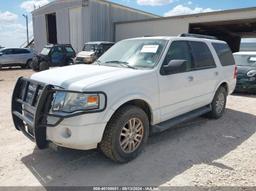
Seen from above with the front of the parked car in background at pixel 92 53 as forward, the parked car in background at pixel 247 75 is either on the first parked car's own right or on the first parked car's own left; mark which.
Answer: on the first parked car's own left

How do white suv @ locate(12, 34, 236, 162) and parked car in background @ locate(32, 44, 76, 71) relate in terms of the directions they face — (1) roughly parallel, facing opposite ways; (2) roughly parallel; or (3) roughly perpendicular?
roughly parallel

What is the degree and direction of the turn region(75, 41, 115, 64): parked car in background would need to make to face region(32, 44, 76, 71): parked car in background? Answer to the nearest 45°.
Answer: approximately 90° to its right

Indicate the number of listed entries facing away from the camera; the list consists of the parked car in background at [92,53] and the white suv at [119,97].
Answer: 0

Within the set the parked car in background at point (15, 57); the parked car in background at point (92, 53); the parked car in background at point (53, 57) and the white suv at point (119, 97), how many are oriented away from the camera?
0

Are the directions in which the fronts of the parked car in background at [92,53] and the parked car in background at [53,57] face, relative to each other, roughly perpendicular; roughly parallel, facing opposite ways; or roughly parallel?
roughly parallel

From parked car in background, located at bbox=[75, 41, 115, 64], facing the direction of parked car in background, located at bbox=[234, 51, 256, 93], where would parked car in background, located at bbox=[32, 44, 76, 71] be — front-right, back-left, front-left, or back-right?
back-right

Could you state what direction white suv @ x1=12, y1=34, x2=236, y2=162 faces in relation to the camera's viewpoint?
facing the viewer and to the left of the viewer

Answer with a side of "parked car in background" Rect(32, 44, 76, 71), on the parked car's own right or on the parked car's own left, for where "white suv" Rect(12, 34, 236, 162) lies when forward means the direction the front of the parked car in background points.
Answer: on the parked car's own left

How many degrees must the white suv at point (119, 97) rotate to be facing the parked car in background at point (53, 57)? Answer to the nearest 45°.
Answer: approximately 135° to its right

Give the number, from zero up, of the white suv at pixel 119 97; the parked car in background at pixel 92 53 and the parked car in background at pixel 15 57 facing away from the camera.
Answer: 0

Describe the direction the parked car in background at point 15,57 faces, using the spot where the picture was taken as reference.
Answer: facing to the left of the viewer

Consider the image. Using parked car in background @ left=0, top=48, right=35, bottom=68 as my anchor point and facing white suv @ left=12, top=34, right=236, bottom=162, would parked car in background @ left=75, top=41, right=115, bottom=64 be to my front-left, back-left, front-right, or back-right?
front-left
